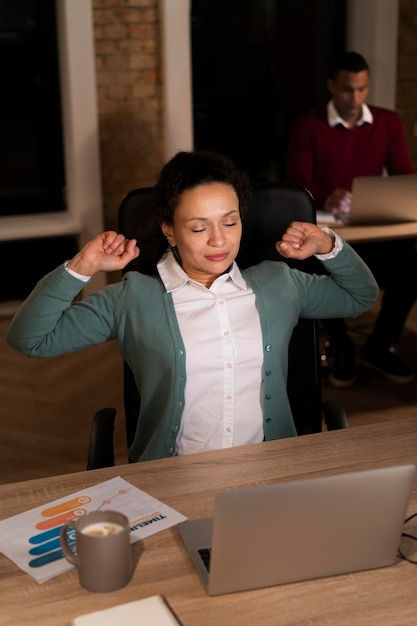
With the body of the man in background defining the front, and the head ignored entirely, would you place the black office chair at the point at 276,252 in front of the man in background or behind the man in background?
in front

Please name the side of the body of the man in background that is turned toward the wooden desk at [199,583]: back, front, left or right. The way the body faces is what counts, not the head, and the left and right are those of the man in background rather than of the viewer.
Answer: front

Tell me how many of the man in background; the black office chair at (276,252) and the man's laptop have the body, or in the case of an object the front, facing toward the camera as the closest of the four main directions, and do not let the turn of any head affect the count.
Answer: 2

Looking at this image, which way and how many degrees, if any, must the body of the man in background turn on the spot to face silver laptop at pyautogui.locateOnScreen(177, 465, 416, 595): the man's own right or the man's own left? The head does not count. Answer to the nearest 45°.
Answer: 0° — they already face it

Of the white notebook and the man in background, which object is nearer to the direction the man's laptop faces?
the man in background

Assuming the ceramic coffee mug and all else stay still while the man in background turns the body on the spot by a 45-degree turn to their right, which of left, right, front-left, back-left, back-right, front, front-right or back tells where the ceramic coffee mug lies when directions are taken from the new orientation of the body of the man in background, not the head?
front-left

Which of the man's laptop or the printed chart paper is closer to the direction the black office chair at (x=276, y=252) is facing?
the printed chart paper

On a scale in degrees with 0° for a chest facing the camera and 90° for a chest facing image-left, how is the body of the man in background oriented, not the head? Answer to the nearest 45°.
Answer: approximately 0°

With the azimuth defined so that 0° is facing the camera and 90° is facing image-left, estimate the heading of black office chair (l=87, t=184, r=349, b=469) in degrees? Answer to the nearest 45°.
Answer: approximately 0°

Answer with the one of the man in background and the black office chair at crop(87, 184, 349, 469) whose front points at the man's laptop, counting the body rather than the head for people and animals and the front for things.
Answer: the man in background

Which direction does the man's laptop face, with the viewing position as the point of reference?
facing away from the viewer and to the left of the viewer

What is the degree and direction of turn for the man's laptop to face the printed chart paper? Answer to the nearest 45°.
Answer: approximately 135° to its left

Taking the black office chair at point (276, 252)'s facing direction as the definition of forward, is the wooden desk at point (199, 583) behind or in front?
in front
